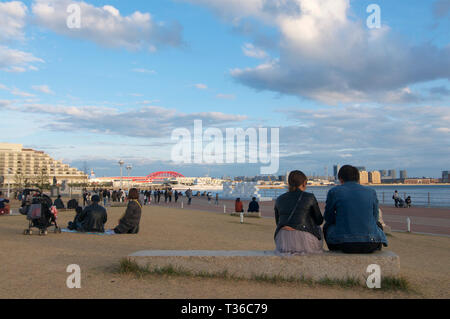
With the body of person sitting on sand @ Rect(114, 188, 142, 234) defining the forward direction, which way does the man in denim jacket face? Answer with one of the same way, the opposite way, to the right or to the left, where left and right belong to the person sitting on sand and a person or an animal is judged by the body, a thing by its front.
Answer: to the right

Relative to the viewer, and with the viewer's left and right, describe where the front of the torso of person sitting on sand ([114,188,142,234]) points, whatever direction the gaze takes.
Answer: facing away from the viewer and to the left of the viewer

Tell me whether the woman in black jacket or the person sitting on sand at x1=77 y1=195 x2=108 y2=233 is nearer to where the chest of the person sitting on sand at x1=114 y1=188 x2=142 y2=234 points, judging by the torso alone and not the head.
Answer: the person sitting on sand

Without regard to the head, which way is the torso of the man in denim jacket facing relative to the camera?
away from the camera

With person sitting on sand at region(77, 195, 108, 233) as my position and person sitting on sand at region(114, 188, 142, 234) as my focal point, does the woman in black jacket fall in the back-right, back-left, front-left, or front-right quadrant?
front-right

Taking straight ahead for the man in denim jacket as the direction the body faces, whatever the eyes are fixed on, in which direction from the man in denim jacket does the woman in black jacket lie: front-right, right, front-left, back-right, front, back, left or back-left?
left

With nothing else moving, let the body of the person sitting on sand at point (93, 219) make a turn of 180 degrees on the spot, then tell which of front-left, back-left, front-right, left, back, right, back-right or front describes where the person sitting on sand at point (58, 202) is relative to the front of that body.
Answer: back

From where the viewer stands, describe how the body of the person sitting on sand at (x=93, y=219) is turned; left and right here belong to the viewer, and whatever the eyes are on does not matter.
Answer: facing away from the viewer

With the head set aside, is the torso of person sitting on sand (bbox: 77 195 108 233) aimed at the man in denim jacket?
no

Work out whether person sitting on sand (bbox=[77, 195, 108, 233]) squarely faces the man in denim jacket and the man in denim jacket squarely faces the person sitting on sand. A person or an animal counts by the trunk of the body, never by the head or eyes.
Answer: no

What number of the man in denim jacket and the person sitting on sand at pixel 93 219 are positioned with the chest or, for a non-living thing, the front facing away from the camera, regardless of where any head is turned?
2

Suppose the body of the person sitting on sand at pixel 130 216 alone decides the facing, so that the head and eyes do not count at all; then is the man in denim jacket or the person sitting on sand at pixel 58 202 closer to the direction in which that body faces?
the person sitting on sand

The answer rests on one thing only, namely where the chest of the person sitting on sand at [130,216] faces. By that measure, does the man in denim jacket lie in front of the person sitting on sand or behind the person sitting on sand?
behind
